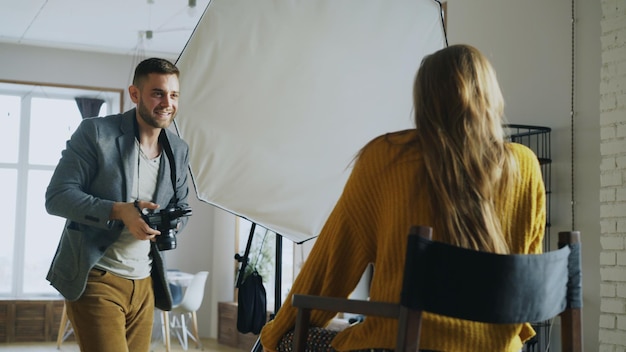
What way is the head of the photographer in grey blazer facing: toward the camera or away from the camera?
toward the camera

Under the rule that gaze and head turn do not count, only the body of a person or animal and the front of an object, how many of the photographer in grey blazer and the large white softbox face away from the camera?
0

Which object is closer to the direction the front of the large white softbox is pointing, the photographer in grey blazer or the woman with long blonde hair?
the woman with long blonde hair

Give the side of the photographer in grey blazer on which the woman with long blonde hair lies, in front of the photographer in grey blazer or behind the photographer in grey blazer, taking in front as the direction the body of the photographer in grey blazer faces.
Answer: in front

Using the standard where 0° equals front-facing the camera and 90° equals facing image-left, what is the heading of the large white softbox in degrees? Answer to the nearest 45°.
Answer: approximately 0°

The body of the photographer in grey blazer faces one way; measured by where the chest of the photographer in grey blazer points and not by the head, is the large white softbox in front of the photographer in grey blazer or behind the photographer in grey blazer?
in front

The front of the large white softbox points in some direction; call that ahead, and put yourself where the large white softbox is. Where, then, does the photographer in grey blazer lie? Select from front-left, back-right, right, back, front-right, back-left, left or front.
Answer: right

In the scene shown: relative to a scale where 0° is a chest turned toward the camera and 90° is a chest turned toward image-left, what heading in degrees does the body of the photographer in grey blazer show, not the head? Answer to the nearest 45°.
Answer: approximately 315°
